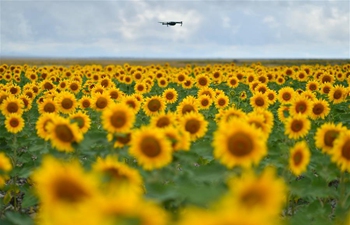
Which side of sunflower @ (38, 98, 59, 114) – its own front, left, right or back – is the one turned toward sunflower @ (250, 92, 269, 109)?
left

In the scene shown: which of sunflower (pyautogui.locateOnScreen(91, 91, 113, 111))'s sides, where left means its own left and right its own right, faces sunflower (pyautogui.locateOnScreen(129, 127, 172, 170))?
front

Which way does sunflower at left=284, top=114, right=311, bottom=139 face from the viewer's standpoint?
toward the camera

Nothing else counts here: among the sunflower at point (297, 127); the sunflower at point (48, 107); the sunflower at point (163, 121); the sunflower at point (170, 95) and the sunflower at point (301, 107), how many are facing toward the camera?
5

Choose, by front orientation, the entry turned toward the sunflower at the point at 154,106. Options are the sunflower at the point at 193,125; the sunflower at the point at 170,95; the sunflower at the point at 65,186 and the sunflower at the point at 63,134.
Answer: the sunflower at the point at 170,95

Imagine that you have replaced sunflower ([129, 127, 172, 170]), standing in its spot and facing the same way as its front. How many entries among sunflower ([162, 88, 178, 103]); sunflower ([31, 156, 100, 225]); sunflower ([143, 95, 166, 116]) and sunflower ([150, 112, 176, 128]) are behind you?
3

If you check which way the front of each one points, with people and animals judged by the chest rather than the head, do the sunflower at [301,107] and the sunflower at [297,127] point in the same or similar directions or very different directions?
same or similar directions

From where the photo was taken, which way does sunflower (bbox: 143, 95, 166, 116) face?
toward the camera

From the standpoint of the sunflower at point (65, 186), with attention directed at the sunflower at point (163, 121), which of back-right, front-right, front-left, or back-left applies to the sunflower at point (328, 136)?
front-right

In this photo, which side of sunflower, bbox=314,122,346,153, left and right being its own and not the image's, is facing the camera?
front

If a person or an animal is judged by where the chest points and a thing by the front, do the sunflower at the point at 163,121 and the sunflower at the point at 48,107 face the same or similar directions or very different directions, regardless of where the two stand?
same or similar directions

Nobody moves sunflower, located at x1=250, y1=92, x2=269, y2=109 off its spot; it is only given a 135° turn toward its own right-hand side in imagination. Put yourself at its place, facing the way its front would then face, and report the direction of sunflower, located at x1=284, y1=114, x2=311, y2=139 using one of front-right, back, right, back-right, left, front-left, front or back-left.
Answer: back-left

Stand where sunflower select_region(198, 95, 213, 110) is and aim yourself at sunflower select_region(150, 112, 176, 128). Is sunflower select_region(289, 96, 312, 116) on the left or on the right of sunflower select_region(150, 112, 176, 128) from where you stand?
left

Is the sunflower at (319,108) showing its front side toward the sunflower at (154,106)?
no

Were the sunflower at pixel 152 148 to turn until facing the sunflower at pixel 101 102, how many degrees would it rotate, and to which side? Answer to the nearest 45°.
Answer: approximately 180°

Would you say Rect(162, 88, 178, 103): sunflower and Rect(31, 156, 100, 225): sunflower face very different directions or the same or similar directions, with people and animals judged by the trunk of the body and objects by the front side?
same or similar directions

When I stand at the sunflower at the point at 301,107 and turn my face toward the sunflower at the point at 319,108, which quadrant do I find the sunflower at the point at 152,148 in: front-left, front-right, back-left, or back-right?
back-right

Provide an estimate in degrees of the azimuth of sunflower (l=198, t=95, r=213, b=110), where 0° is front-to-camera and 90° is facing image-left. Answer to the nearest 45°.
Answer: approximately 0°
